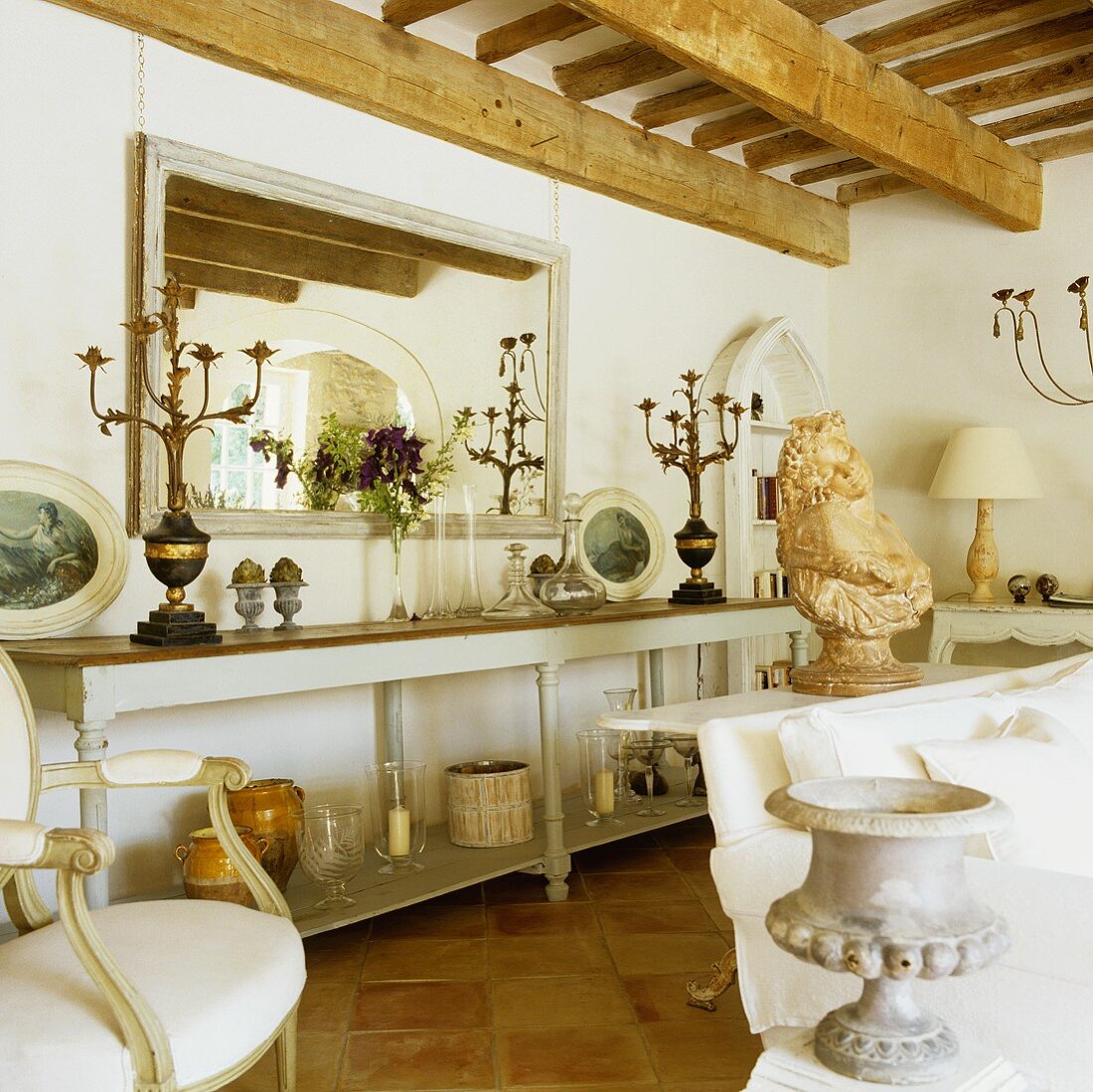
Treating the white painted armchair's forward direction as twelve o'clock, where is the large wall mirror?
The large wall mirror is roughly at 8 o'clock from the white painted armchair.

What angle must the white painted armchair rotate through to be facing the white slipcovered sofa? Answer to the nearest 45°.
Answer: approximately 45° to its left

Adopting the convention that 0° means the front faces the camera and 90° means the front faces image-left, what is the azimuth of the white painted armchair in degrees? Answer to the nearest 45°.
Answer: approximately 315°

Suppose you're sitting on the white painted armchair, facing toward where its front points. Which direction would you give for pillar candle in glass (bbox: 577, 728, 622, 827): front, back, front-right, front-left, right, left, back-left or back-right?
left

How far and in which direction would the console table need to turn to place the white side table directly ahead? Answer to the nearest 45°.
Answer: approximately 90° to its left

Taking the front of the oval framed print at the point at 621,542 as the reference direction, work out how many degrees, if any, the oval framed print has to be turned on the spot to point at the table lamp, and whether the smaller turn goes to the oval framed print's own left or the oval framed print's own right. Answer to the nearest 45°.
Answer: approximately 45° to the oval framed print's own left

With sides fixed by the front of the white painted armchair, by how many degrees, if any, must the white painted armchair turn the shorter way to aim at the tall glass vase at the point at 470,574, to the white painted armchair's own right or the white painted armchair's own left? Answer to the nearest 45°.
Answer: approximately 90° to the white painted armchair's own left

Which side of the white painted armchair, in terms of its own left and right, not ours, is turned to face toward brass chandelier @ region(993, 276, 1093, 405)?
left

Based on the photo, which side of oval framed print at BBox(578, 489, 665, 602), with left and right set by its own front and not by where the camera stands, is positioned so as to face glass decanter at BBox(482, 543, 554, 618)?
right
